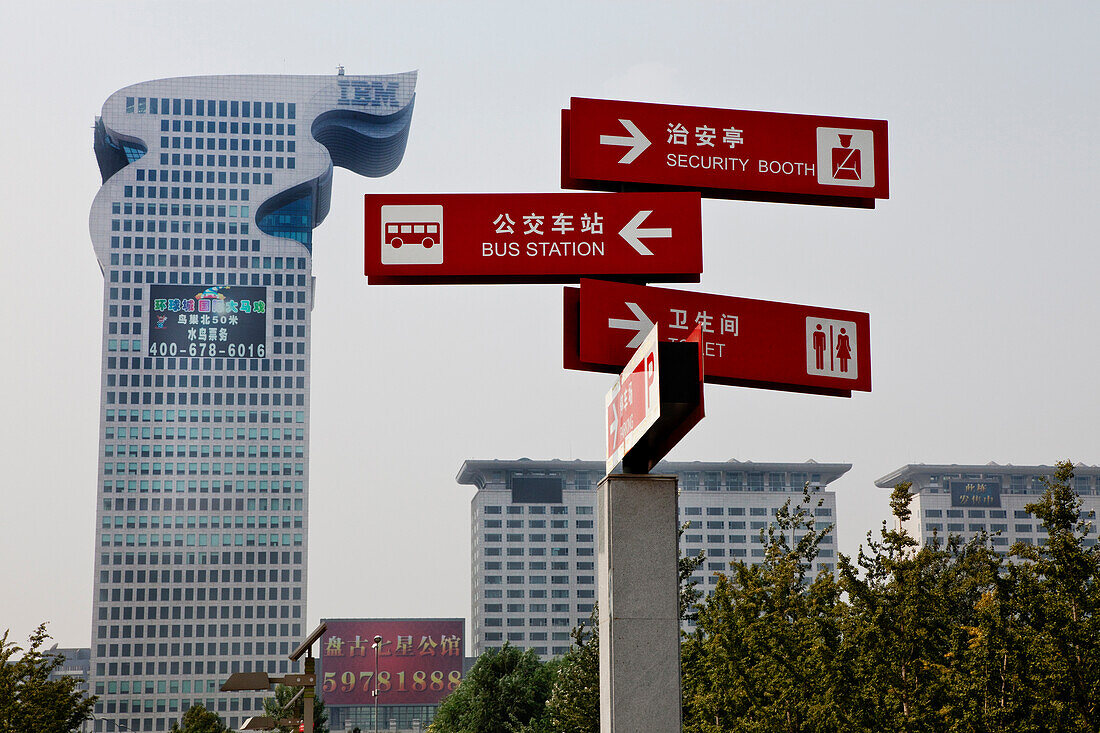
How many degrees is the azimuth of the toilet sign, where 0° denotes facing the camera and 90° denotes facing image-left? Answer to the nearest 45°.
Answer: approximately 315°

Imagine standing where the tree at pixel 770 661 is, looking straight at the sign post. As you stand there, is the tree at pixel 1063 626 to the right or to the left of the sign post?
left

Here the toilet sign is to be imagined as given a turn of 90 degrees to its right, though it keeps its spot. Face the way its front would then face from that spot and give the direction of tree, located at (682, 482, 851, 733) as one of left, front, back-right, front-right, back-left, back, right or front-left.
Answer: back-right

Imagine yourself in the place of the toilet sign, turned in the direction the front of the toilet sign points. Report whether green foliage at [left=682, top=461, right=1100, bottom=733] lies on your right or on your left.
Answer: on your left

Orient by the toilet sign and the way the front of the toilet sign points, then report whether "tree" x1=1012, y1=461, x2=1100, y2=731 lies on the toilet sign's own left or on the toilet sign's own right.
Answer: on the toilet sign's own left
